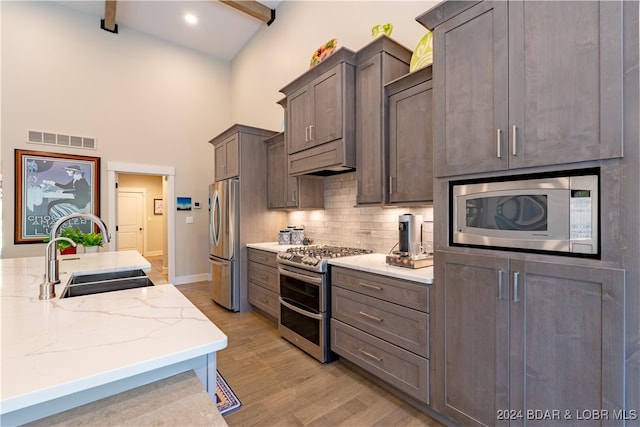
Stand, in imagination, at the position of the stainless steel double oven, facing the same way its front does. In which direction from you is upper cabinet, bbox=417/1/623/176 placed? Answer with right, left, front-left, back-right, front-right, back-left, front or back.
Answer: left

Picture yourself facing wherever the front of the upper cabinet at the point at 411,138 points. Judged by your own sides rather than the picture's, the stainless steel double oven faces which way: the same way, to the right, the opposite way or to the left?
the same way

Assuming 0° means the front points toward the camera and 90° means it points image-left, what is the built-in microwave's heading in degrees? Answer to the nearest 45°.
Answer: approximately 45°

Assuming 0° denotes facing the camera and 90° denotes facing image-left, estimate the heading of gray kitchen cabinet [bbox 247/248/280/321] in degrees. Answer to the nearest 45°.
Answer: approximately 45°

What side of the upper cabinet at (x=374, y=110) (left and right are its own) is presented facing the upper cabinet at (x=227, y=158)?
right

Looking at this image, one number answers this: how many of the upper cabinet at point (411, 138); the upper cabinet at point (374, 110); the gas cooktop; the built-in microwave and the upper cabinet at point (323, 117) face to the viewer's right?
0

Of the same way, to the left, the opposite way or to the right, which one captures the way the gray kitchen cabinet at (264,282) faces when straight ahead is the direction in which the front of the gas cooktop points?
the same way

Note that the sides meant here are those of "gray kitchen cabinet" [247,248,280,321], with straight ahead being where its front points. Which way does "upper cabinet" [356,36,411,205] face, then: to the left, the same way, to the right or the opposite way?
the same way

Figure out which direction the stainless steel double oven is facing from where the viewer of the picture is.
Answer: facing the viewer and to the left of the viewer

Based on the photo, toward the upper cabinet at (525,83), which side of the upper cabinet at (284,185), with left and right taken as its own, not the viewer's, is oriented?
left

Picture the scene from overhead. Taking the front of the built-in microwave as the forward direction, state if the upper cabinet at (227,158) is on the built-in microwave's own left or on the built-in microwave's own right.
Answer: on the built-in microwave's own right

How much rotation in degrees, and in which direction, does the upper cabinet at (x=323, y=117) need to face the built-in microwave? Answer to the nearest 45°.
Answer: approximately 90° to its left

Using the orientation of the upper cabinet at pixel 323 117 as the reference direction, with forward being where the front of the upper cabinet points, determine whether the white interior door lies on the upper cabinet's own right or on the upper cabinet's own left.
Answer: on the upper cabinet's own right

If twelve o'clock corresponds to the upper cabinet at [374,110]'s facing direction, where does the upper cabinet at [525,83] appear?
the upper cabinet at [525,83] is roughly at 9 o'clock from the upper cabinet at [374,110].

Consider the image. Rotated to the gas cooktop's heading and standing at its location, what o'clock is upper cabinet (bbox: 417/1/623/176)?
The upper cabinet is roughly at 9 o'clock from the gas cooktop.

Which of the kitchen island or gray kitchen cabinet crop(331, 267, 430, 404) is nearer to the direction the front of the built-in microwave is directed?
the kitchen island
